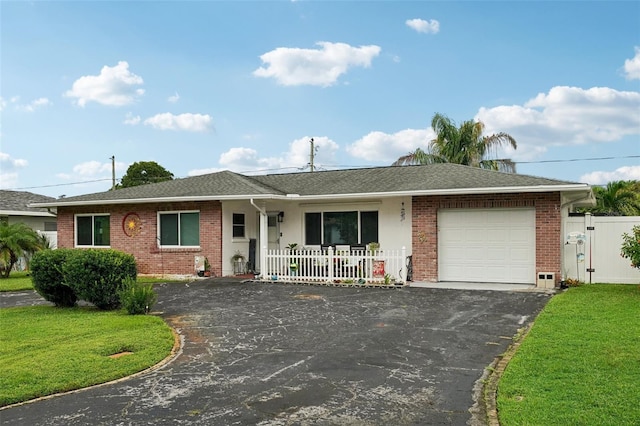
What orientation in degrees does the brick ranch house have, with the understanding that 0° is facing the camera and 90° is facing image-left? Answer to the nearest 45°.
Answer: approximately 0°

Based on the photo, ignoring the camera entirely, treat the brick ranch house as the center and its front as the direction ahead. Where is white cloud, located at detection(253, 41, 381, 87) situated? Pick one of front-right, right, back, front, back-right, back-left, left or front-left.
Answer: back

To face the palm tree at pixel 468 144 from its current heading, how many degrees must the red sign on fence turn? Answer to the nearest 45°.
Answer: approximately 180°

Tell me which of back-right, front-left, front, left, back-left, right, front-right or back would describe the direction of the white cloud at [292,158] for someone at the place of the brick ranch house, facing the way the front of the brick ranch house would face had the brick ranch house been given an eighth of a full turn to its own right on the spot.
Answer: back-right

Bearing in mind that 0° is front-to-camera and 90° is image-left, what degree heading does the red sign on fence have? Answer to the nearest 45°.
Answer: approximately 0°

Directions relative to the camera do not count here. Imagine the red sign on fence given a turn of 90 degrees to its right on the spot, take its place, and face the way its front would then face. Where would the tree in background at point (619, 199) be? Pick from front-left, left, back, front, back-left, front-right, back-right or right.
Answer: back-right

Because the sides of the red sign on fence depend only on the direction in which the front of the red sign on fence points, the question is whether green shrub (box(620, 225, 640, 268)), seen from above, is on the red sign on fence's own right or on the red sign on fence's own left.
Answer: on the red sign on fence's own left
